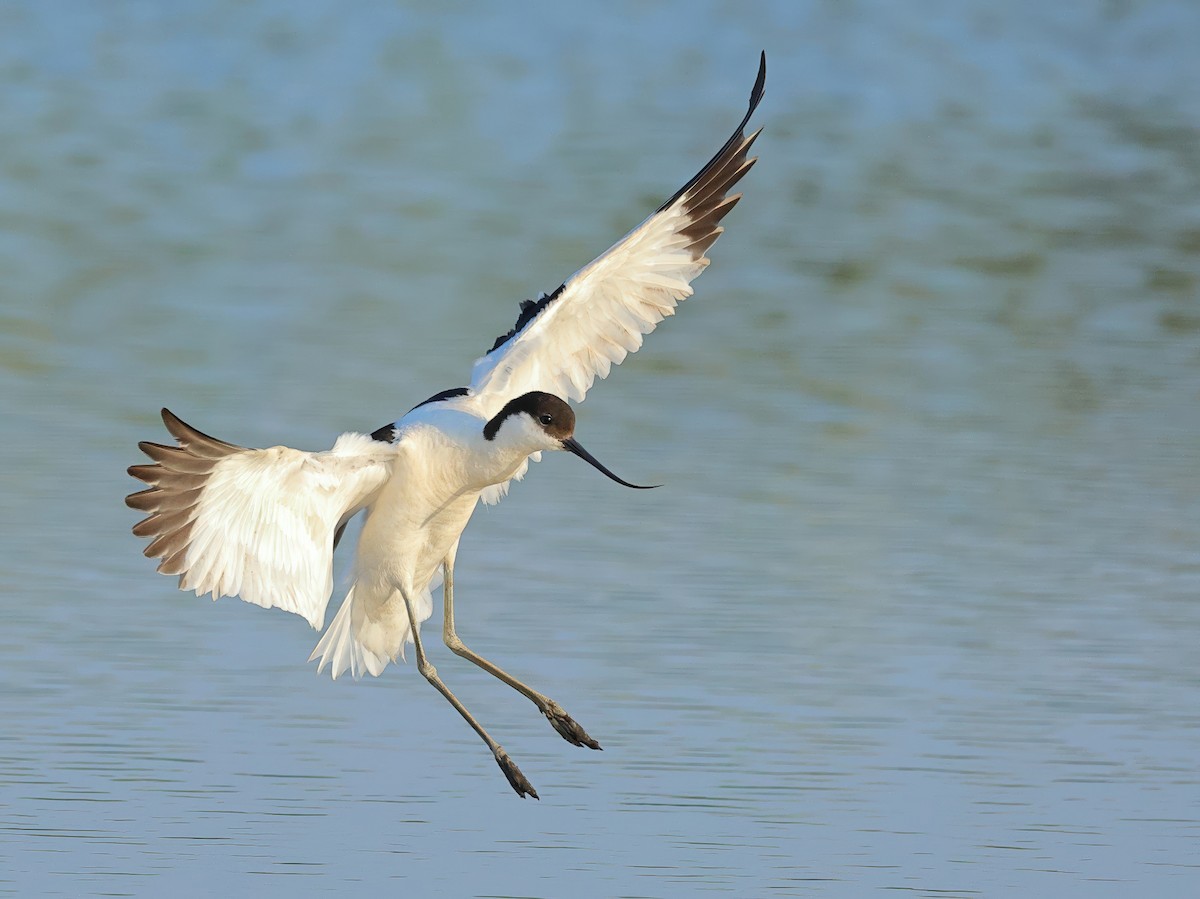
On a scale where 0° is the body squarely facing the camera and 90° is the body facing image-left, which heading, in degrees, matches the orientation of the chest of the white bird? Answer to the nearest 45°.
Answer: approximately 315°
